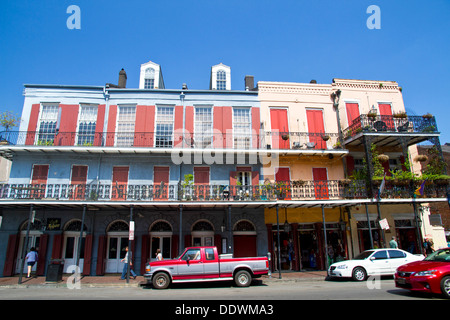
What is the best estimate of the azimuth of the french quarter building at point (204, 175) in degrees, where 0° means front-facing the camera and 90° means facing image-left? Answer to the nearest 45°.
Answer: approximately 0°

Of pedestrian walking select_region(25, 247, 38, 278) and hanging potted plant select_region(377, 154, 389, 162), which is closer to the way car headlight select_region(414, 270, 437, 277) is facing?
the pedestrian walking

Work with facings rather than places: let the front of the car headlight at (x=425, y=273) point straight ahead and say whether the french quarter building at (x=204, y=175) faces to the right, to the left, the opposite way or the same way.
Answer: to the left

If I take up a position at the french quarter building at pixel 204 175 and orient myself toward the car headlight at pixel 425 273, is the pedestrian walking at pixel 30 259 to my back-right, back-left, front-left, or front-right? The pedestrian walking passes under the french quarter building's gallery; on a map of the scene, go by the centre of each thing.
back-right

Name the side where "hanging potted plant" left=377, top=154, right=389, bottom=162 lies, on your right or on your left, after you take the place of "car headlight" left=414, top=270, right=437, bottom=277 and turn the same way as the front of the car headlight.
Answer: on your right

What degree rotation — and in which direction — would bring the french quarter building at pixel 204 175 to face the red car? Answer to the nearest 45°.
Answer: approximately 45° to its left

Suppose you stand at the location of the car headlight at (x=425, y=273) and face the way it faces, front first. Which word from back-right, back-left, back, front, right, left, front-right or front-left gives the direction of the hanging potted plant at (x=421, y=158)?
back-right

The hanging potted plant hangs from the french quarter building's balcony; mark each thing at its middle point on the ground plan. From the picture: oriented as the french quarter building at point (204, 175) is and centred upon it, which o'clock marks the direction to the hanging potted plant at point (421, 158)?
The hanging potted plant is roughly at 9 o'clock from the french quarter building.
